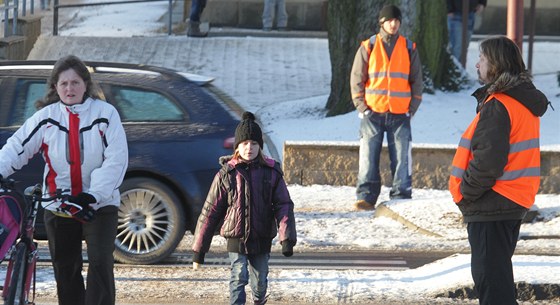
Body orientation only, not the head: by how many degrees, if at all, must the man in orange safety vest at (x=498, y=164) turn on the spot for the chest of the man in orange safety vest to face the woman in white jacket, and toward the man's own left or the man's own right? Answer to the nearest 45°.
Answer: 0° — they already face them

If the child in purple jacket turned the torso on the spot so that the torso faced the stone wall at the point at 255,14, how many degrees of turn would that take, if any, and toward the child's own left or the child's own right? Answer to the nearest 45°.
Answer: approximately 180°

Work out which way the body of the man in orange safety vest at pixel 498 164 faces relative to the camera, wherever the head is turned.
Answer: to the viewer's left

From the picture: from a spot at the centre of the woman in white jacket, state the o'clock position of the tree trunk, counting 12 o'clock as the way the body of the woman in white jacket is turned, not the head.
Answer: The tree trunk is roughly at 7 o'clock from the woman in white jacket.

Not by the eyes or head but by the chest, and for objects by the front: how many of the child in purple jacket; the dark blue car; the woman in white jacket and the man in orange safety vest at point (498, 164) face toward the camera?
2
